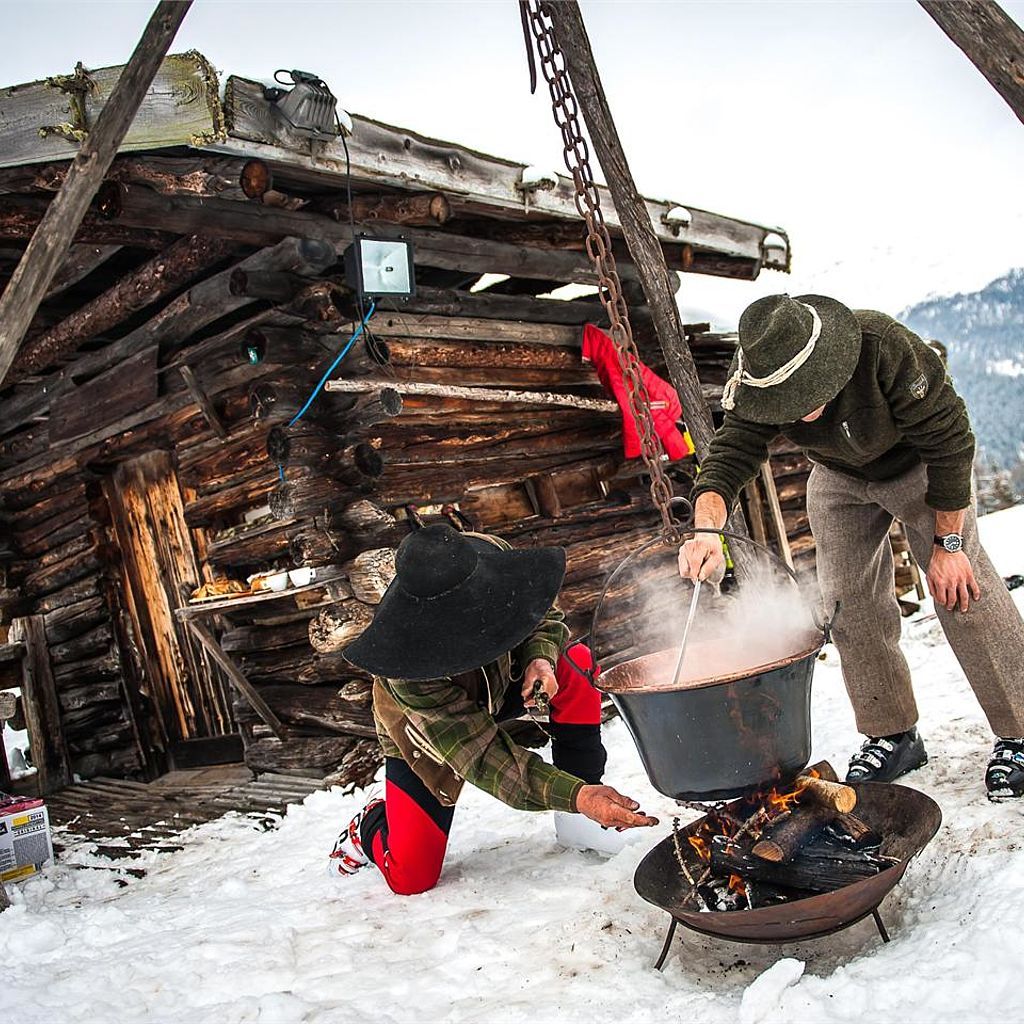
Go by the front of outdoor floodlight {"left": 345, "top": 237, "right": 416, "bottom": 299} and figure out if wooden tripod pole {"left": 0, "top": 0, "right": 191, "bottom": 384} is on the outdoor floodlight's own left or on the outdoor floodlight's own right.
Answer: on the outdoor floodlight's own right

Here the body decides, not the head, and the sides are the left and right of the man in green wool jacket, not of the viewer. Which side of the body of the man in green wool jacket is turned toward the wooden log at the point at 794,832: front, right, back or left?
front

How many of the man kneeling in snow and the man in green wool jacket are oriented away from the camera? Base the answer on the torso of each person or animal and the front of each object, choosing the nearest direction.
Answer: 0

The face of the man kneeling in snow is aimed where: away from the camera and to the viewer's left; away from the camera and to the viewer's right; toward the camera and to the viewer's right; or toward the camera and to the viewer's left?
toward the camera and to the viewer's right

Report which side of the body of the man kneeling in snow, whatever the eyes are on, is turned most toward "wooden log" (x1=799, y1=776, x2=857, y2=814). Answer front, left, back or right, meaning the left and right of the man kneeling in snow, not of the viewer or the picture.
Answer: front

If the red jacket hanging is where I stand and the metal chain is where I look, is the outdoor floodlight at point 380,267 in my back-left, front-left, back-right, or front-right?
front-right

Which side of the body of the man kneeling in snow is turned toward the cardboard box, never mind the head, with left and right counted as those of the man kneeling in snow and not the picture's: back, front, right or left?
back

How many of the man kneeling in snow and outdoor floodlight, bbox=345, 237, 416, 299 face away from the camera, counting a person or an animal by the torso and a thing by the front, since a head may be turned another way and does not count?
0

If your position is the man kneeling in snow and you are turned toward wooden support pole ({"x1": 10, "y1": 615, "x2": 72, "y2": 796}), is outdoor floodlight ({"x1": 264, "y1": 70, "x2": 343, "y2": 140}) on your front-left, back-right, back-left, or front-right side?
front-right

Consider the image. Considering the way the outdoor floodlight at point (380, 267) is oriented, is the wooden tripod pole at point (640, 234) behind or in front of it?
in front

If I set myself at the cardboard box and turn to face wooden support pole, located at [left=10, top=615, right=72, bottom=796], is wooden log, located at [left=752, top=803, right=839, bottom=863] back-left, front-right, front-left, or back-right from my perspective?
back-right

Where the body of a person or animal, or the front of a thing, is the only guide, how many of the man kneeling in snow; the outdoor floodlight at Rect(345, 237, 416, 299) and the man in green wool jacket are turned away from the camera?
0

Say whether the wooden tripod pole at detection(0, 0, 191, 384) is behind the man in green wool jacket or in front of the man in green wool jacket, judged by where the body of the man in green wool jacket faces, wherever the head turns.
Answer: in front

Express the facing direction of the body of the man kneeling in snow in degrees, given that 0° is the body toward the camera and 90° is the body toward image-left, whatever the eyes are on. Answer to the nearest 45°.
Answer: approximately 315°

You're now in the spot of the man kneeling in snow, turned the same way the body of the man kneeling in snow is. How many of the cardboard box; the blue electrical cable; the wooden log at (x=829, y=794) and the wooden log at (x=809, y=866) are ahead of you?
2

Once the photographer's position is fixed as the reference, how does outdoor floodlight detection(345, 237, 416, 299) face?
facing the viewer and to the right of the viewer

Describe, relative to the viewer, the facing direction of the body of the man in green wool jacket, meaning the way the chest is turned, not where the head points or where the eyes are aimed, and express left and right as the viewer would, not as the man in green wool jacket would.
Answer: facing the viewer and to the left of the viewer

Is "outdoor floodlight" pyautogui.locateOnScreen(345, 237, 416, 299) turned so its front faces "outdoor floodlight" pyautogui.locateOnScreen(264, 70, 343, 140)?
no
